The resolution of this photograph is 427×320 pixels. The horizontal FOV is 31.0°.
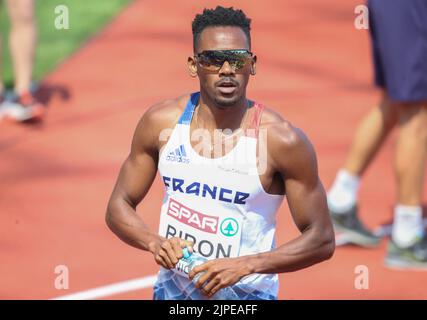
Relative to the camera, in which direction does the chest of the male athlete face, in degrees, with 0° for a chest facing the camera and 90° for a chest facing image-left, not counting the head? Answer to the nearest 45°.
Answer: approximately 0°

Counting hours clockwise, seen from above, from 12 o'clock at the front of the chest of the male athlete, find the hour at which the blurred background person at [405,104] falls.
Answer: The blurred background person is roughly at 7 o'clock from the male athlete.

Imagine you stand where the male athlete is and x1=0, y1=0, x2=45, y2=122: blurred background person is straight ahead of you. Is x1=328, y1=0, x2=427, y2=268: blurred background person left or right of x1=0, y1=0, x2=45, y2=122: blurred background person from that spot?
right

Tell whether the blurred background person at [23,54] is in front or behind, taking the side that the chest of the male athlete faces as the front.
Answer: behind

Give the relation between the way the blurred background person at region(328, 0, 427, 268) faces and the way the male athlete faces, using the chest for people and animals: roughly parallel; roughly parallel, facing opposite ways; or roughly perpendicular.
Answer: roughly perpendicular
